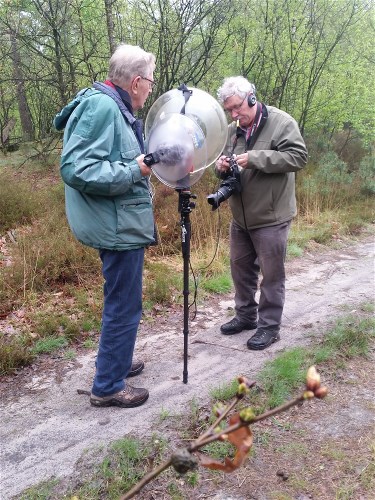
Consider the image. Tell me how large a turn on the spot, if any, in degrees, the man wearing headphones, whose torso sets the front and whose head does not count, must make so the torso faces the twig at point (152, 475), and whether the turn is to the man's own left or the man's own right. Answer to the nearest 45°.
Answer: approximately 45° to the man's own left

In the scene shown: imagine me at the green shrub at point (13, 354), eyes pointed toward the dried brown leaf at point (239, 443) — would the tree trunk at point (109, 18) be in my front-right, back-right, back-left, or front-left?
back-left

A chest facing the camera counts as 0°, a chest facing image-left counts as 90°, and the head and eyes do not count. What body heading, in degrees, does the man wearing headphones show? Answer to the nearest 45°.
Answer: approximately 45°

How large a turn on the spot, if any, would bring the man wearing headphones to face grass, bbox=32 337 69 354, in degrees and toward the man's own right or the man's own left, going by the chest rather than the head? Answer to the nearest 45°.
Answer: approximately 45° to the man's own right

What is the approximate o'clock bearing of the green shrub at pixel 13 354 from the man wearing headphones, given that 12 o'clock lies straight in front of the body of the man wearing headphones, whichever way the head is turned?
The green shrub is roughly at 1 o'clock from the man wearing headphones.

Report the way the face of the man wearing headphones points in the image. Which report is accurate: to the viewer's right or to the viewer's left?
to the viewer's left
